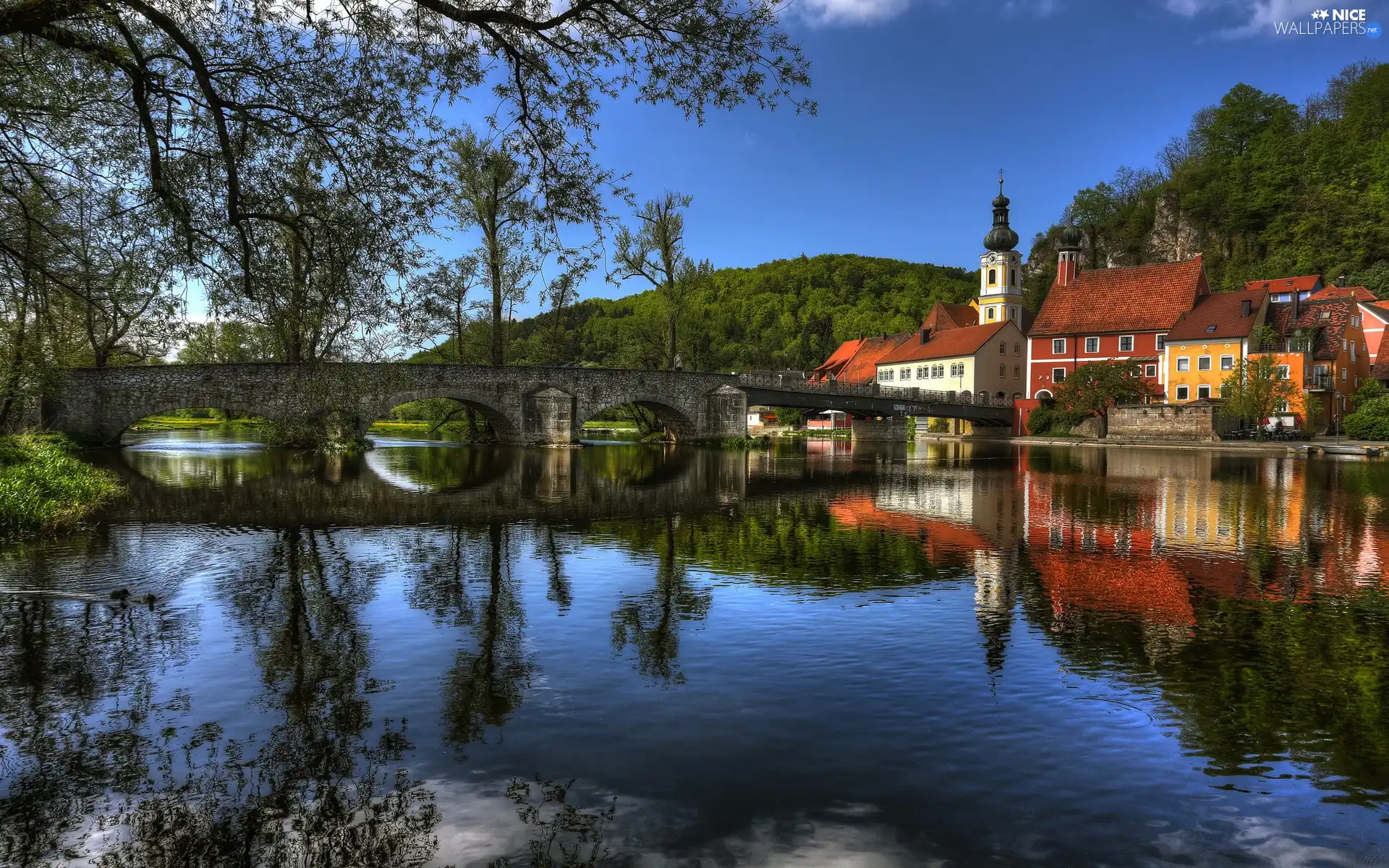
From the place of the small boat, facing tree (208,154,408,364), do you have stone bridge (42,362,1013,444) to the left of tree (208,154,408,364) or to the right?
right

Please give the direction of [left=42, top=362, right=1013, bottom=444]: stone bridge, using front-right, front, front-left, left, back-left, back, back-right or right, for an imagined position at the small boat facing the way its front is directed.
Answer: front-left
